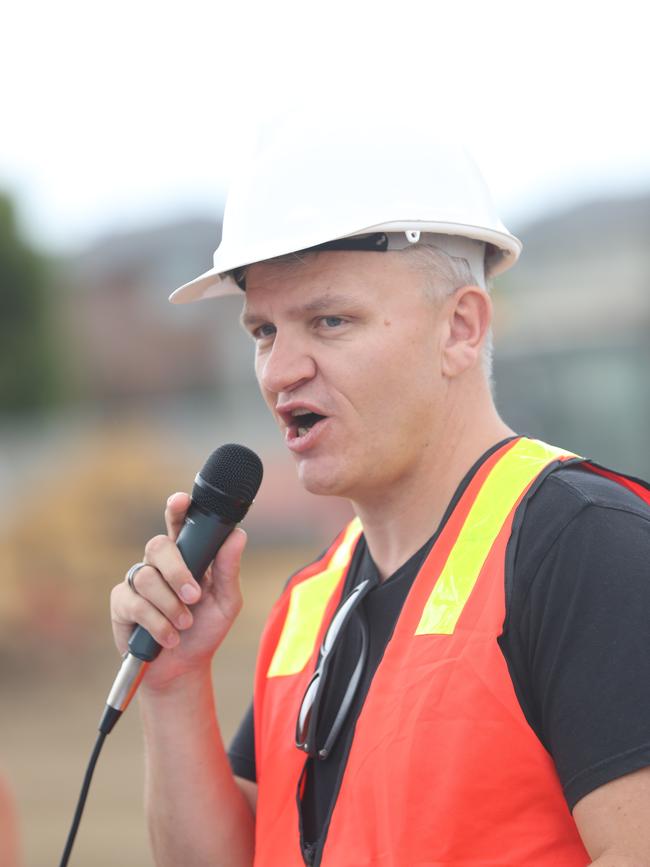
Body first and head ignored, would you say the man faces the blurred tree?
no

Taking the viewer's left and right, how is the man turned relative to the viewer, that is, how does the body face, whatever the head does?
facing the viewer and to the left of the viewer

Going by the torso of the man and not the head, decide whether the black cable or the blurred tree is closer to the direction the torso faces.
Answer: the black cable

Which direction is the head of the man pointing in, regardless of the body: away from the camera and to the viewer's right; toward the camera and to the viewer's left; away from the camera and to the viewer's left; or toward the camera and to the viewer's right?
toward the camera and to the viewer's left

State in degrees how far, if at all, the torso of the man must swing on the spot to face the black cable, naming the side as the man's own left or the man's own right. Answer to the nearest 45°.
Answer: approximately 45° to the man's own right
